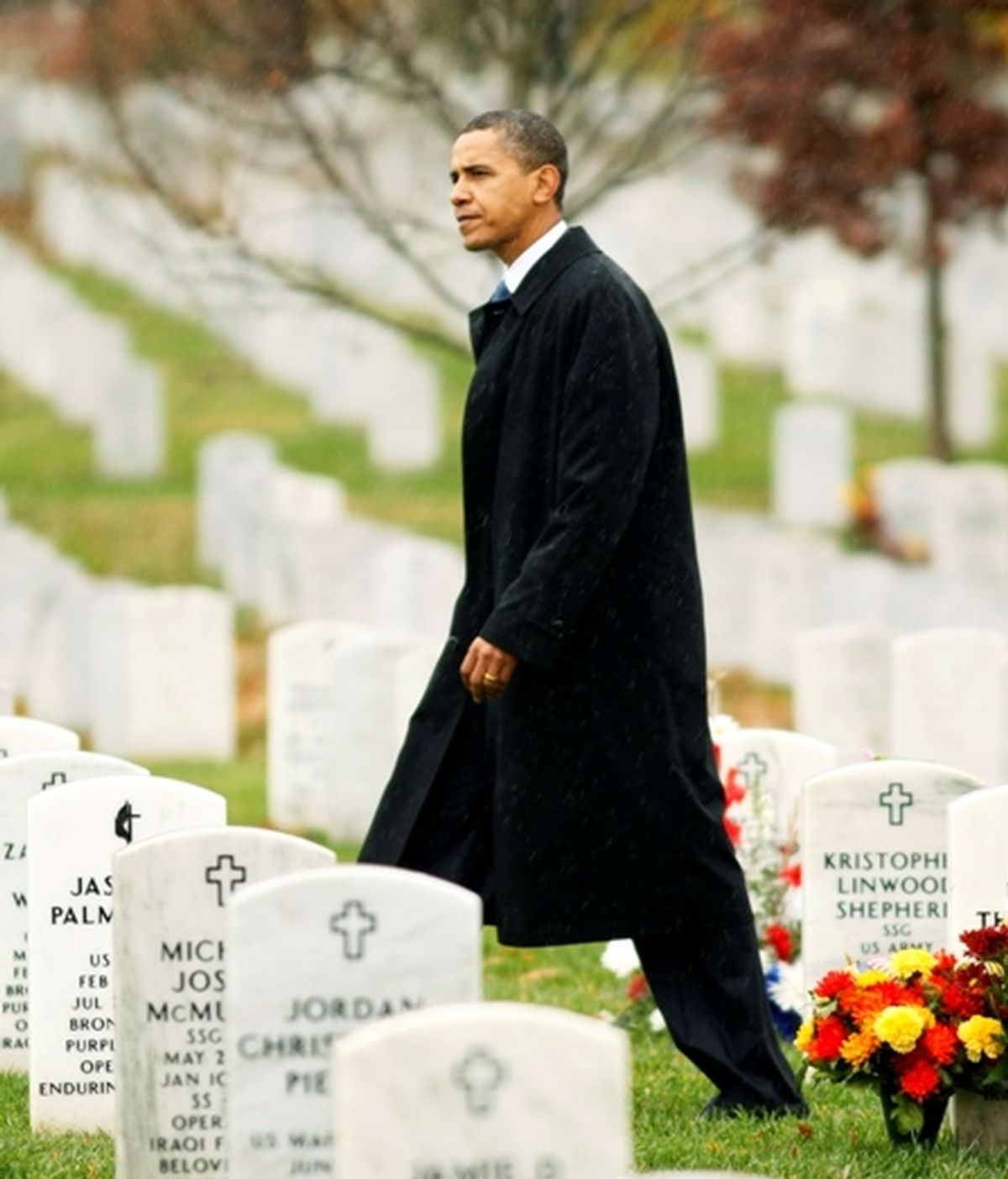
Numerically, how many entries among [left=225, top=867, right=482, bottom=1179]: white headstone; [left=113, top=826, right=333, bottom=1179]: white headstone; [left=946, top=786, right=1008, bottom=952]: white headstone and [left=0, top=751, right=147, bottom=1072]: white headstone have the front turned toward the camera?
4

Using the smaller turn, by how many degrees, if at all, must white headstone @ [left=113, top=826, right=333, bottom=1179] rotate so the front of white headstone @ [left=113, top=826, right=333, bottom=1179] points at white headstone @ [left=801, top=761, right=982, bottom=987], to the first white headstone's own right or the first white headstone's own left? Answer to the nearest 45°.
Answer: approximately 135° to the first white headstone's own left

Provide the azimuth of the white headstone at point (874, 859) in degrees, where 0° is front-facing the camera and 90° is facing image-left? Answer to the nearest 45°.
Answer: approximately 0°

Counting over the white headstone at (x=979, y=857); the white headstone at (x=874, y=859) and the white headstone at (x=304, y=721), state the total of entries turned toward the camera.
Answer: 3

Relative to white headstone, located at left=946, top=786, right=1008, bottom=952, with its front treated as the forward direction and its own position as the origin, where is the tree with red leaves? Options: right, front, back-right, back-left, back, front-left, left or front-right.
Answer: back

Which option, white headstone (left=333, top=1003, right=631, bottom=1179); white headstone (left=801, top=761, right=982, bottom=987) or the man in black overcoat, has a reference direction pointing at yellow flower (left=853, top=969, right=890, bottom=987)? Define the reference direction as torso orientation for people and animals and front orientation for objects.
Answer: white headstone (left=801, top=761, right=982, bottom=987)

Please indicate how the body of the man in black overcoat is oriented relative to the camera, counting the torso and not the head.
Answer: to the viewer's left

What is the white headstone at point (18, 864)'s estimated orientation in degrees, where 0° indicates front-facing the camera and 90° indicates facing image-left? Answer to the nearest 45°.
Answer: approximately 0°

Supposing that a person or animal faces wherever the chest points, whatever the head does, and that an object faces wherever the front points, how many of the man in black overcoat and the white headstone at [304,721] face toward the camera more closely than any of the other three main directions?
1

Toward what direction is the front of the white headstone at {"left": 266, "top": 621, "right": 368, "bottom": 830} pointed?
toward the camera

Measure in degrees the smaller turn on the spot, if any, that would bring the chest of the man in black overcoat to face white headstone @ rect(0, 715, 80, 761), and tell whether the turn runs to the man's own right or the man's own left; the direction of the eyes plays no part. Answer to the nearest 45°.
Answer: approximately 45° to the man's own right

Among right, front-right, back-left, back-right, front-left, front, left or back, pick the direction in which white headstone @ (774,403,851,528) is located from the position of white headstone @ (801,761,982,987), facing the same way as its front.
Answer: back

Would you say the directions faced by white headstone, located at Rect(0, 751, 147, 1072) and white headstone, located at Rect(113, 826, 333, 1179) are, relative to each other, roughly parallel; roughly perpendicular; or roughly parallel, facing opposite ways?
roughly parallel

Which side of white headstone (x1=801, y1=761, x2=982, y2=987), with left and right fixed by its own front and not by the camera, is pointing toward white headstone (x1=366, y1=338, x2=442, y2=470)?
back

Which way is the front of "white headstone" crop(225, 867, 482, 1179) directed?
toward the camera
